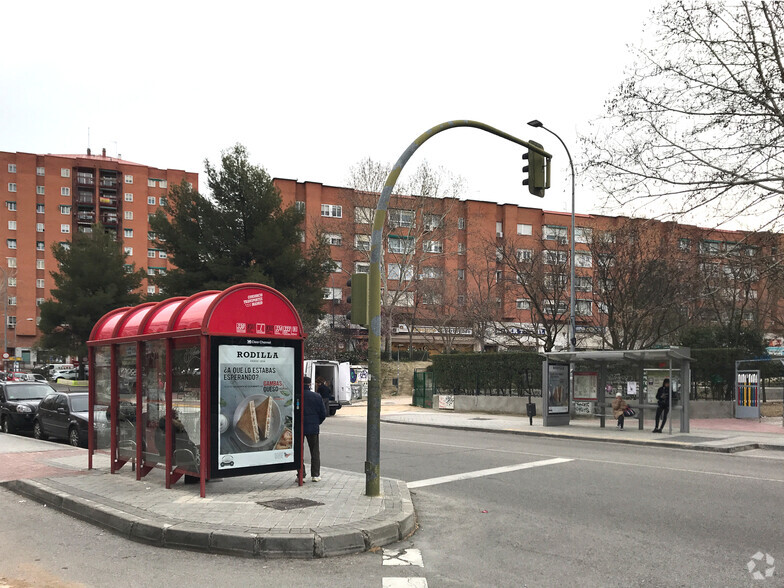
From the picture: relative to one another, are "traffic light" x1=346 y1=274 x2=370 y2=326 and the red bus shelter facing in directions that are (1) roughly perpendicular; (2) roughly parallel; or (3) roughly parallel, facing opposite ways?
roughly perpendicular

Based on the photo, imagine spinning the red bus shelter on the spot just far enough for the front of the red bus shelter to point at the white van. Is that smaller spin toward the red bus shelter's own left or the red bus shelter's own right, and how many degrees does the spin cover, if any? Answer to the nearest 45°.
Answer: approximately 45° to the red bus shelter's own left

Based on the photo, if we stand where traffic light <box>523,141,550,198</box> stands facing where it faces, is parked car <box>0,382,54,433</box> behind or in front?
in front

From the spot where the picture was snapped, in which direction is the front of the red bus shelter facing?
facing away from the viewer and to the right of the viewer

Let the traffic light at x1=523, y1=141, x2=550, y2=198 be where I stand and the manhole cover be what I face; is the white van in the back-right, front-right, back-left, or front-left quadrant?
back-right
